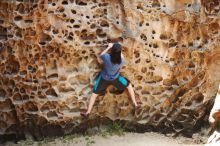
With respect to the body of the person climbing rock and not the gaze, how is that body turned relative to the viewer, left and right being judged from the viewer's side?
facing away from the viewer
